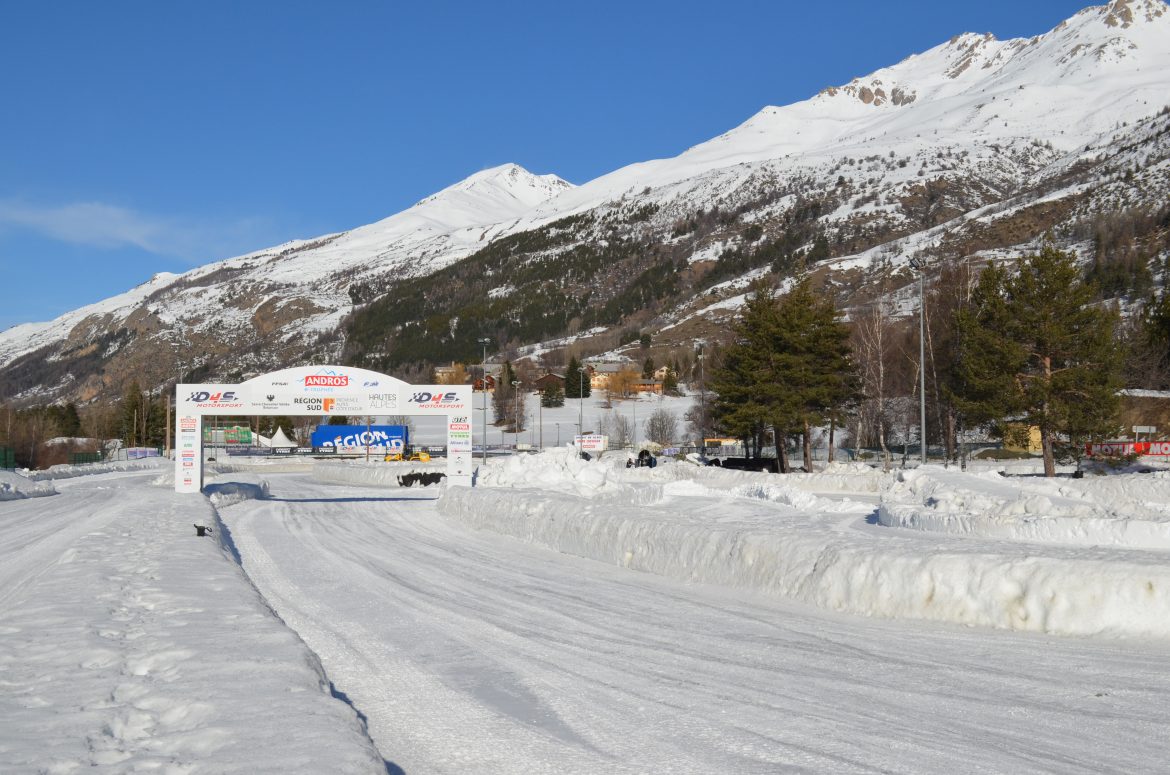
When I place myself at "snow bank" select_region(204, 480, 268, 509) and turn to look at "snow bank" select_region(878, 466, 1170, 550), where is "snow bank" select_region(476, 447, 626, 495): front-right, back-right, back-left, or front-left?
front-left

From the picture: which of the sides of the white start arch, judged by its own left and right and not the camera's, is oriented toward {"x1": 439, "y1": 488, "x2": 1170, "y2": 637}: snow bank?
front

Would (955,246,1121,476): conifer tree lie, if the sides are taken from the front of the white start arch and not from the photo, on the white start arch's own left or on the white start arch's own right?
on the white start arch's own left

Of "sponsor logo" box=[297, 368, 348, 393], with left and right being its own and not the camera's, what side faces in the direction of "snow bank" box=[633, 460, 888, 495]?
left

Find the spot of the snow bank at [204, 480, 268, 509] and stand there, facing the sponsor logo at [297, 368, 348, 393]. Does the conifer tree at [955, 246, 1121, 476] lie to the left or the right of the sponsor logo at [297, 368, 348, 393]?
right

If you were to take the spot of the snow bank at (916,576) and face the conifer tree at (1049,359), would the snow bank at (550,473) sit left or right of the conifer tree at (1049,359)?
left

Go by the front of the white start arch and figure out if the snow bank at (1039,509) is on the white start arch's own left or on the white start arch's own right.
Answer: on the white start arch's own left

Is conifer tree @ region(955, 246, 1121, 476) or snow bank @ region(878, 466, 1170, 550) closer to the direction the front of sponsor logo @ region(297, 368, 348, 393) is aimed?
the snow bank

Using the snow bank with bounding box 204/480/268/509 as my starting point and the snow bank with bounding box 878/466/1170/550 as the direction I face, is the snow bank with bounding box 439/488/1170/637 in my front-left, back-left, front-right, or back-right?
front-right

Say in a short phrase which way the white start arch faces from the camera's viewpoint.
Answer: facing the viewer
